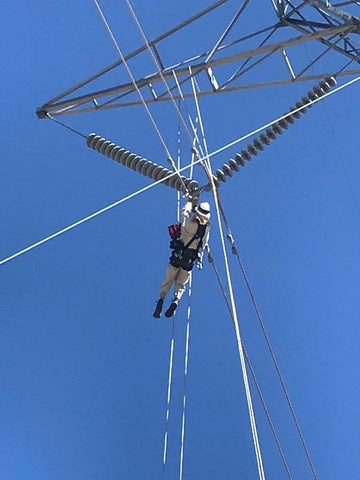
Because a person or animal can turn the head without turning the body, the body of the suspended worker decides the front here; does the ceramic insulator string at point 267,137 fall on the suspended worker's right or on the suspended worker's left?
on the suspended worker's right

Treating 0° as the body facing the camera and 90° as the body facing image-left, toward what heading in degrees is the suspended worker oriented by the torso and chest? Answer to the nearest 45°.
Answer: approximately 180°
